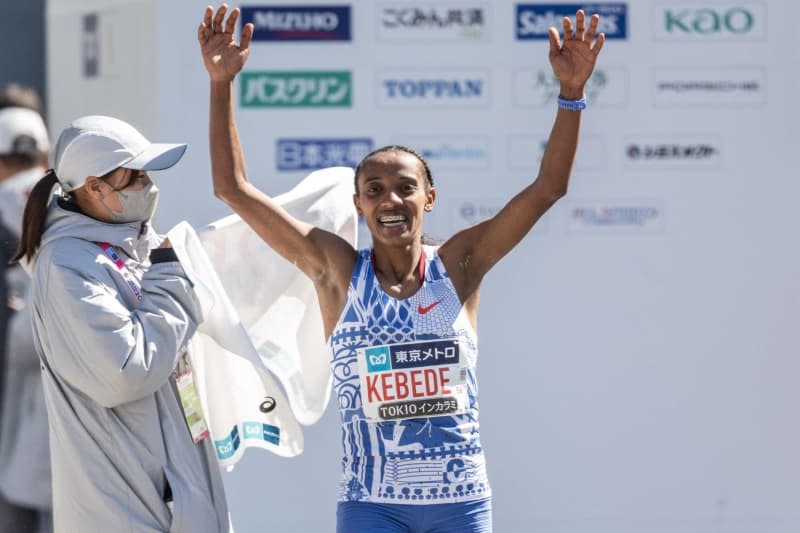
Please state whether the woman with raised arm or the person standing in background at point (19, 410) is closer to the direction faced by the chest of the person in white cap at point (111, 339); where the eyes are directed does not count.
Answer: the woman with raised arm

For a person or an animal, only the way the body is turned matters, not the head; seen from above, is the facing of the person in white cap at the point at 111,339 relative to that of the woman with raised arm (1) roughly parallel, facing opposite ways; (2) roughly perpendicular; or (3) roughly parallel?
roughly perpendicular

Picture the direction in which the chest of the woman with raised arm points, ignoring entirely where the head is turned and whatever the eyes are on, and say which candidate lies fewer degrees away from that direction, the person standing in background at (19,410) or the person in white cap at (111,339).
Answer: the person in white cap

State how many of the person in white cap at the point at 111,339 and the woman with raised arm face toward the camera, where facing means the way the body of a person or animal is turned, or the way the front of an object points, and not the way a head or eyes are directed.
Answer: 1

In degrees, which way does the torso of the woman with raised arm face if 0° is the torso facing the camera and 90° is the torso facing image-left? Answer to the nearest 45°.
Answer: approximately 0°

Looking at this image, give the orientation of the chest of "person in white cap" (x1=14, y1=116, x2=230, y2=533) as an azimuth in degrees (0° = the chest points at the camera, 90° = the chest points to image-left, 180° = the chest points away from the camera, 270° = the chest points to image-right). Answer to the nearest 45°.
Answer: approximately 270°

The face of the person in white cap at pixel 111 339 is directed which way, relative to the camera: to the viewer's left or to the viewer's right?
to the viewer's right

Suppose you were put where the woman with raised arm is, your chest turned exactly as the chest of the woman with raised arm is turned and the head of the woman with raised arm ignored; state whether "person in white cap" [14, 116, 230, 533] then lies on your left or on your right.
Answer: on your right

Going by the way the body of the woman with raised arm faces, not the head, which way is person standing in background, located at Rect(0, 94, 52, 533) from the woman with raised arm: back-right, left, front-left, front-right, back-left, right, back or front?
back-right
